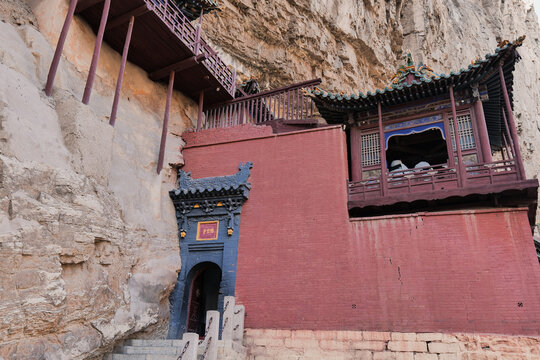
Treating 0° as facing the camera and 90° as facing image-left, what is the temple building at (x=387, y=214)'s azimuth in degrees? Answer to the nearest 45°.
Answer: approximately 0°
